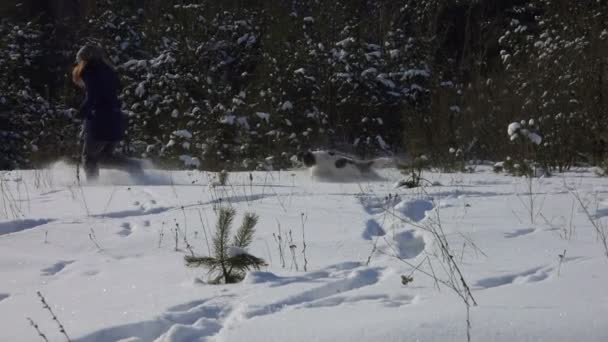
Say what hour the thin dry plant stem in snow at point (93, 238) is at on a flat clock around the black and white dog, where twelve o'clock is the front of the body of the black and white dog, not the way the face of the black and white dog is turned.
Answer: The thin dry plant stem in snow is roughly at 10 o'clock from the black and white dog.

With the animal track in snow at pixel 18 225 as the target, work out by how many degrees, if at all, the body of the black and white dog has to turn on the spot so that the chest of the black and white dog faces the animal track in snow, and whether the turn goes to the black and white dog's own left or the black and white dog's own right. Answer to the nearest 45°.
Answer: approximately 45° to the black and white dog's own left

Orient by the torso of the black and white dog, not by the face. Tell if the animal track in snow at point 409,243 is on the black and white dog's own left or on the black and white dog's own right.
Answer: on the black and white dog's own left

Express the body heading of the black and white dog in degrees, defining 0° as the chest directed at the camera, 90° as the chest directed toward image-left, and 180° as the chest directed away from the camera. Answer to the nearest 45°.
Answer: approximately 90°

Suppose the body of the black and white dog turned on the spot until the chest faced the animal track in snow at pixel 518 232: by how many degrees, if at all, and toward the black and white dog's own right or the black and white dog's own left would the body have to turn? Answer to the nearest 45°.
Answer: approximately 90° to the black and white dog's own left

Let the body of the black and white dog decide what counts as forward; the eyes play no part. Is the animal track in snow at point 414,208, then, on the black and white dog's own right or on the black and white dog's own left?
on the black and white dog's own left

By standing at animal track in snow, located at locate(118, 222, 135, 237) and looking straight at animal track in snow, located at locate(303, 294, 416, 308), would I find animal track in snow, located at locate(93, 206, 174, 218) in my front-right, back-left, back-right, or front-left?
back-left
